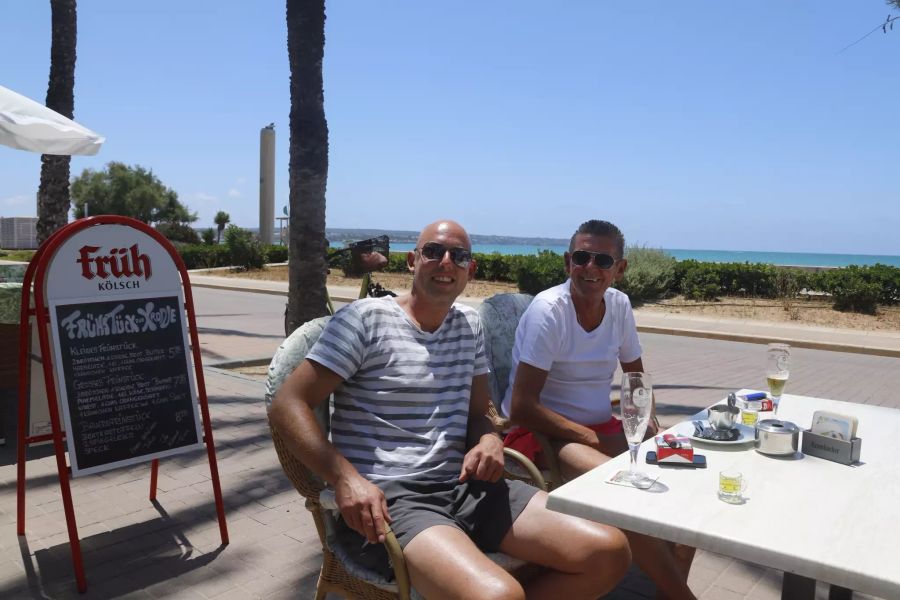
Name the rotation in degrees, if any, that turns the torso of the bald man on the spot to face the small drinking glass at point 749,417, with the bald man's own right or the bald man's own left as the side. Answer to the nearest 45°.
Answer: approximately 45° to the bald man's own left

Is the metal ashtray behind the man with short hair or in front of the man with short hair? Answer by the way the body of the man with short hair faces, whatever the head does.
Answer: in front

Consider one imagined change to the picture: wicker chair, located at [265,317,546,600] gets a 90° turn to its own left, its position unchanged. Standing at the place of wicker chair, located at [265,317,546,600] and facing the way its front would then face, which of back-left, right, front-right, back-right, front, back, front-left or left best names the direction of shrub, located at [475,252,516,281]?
front-left

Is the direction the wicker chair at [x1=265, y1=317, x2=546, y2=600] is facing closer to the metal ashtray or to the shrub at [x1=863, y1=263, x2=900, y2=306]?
the metal ashtray

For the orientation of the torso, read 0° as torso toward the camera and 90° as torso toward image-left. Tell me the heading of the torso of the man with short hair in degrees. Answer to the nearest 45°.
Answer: approximately 315°

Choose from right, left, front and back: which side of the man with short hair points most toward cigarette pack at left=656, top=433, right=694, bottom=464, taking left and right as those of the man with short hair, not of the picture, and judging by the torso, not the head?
front

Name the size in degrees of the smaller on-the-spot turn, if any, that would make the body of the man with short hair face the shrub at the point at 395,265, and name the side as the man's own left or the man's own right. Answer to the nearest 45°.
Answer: approximately 135° to the man's own left

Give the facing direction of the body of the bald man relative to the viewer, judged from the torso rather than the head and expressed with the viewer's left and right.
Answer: facing the viewer and to the right of the viewer

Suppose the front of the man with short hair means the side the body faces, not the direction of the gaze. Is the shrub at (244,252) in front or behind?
behind

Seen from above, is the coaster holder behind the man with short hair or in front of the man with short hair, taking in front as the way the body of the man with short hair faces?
in front

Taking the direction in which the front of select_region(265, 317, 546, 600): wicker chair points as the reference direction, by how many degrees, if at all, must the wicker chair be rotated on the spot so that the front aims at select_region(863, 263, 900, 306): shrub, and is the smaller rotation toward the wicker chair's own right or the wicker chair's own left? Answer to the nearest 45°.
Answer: approximately 90° to the wicker chair's own left

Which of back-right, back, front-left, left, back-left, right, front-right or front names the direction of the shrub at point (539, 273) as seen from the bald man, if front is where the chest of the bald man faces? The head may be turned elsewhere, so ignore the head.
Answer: back-left

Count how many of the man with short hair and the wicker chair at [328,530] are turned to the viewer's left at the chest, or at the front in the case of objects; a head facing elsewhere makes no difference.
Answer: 0
